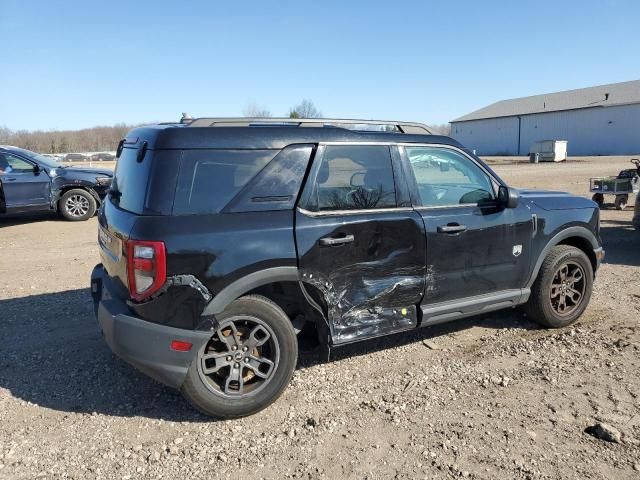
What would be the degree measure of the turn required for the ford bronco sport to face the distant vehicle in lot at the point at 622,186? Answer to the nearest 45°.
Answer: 0° — it already faces it

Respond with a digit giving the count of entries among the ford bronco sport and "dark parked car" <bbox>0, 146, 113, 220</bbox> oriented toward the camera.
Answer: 0

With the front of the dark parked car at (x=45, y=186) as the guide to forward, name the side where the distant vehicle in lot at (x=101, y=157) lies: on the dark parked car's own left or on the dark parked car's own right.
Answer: on the dark parked car's own left

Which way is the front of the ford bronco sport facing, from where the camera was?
facing away from the viewer and to the right of the viewer

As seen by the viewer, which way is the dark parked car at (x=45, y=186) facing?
to the viewer's right

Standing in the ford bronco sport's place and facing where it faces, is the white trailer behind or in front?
in front

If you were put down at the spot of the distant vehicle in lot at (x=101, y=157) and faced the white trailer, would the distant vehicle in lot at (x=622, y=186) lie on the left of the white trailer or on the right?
right

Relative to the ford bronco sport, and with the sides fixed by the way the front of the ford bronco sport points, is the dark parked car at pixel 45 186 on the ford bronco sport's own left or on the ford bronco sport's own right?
on the ford bronco sport's own left

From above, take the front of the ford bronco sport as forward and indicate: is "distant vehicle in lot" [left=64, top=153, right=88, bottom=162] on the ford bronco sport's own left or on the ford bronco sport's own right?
on the ford bronco sport's own left

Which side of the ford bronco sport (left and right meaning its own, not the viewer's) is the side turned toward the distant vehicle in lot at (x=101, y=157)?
left

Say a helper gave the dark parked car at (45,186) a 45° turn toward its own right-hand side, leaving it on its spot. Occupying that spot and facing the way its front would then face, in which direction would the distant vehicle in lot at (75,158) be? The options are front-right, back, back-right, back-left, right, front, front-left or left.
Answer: back-left

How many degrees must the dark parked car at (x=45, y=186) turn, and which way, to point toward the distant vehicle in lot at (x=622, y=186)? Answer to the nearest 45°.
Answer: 0° — it already faces it
